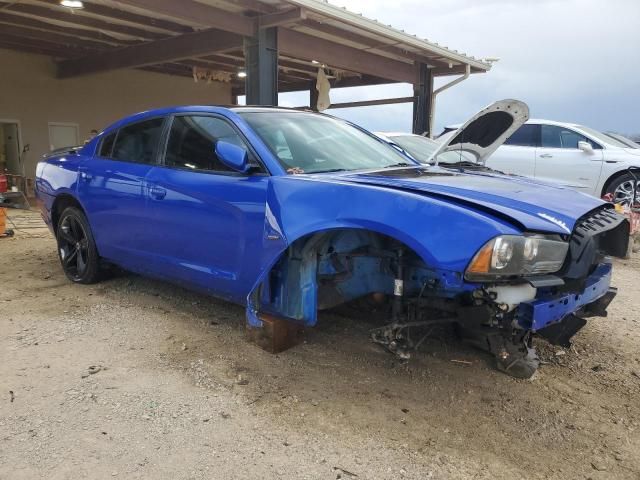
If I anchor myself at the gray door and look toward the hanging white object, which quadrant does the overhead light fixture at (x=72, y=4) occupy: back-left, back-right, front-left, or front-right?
front-right

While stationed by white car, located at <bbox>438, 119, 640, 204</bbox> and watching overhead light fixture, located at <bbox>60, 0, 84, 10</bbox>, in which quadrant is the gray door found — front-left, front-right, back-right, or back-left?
front-right

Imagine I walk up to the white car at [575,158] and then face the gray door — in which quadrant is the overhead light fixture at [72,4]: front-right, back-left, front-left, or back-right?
front-left

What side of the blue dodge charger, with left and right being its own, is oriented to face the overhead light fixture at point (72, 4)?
back

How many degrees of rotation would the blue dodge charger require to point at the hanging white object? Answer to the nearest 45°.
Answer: approximately 135° to its left

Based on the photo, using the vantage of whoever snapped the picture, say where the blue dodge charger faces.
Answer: facing the viewer and to the right of the viewer

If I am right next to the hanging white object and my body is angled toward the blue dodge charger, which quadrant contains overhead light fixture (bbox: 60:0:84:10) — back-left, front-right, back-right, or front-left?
front-right

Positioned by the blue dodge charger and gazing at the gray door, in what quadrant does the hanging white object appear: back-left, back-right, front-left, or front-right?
front-right

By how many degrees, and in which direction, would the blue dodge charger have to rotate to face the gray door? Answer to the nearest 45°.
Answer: approximately 180°

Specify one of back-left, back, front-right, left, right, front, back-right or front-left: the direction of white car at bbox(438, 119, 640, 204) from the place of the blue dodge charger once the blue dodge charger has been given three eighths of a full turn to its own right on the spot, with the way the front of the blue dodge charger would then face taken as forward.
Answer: back-right
